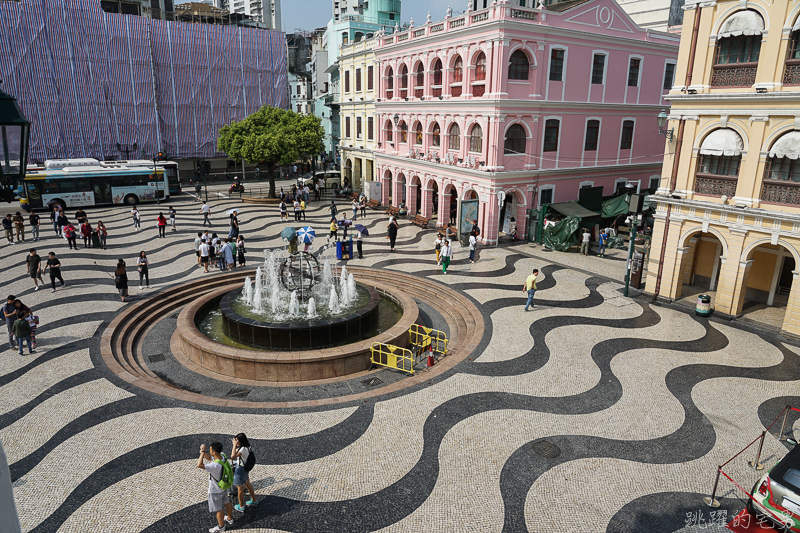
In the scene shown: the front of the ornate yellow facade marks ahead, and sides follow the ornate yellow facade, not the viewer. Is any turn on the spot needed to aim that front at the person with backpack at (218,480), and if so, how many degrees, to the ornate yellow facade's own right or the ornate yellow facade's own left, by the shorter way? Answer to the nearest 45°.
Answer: approximately 45° to the ornate yellow facade's own left

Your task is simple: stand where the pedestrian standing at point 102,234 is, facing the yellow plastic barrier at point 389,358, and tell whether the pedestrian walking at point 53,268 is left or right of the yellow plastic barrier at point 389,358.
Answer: right

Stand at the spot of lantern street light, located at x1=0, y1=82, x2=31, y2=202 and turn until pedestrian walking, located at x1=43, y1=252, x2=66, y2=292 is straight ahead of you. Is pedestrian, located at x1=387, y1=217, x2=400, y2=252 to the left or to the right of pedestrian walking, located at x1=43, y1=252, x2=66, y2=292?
right

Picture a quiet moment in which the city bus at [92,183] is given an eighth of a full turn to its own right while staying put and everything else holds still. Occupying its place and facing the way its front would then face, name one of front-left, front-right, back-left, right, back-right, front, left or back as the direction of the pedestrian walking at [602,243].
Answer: back

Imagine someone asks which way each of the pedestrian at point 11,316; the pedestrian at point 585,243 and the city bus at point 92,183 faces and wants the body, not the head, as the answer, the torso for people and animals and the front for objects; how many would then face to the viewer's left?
1

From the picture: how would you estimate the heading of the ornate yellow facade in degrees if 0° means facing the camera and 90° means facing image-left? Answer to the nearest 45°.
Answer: approximately 45°

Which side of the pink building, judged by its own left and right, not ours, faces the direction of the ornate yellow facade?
left

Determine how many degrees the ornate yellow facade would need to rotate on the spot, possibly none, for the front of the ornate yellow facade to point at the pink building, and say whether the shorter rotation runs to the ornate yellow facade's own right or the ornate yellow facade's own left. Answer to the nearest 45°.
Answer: approximately 90° to the ornate yellow facade's own right
